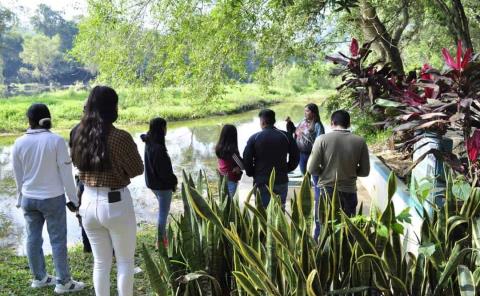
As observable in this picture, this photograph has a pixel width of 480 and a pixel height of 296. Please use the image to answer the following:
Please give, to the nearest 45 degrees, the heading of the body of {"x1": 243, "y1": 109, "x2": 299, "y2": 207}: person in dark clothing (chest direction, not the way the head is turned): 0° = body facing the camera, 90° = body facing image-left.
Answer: approximately 180°

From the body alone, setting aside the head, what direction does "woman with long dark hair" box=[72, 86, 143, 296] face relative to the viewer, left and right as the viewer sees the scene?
facing away from the viewer and to the right of the viewer

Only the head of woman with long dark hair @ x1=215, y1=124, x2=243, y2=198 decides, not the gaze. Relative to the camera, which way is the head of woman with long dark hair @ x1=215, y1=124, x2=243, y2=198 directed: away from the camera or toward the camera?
away from the camera

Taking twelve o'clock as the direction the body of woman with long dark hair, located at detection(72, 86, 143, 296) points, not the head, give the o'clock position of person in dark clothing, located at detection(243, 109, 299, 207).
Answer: The person in dark clothing is roughly at 12 o'clock from the woman with long dark hair.

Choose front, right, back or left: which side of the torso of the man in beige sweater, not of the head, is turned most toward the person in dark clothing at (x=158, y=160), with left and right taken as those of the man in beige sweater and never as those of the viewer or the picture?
left

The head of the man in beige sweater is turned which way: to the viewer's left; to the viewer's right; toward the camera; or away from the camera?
away from the camera

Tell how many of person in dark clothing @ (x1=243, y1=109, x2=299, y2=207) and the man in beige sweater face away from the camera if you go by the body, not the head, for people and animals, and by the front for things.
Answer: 2

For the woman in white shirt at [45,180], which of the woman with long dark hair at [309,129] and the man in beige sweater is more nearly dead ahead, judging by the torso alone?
the woman with long dark hair

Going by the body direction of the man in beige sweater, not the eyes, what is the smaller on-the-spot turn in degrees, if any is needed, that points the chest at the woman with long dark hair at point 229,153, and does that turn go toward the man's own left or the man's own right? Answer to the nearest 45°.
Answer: approximately 45° to the man's own left

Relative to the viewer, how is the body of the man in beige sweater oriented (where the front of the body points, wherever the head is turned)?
away from the camera

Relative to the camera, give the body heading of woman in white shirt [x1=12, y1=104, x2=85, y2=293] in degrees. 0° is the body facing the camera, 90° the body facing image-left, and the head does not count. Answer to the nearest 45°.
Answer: approximately 225°
